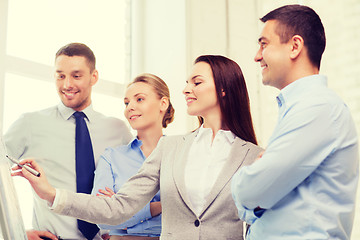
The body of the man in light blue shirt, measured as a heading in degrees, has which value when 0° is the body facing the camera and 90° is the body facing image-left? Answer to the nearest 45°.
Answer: approximately 90°

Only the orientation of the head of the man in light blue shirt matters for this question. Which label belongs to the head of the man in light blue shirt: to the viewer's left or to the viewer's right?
to the viewer's left
